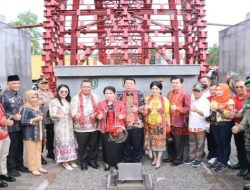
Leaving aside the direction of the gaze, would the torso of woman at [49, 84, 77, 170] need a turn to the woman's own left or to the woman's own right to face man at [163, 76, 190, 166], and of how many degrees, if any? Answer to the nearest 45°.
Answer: approximately 45° to the woman's own left

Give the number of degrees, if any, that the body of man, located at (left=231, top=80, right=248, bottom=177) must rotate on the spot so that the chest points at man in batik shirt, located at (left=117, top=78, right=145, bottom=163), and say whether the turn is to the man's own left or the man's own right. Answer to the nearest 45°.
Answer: approximately 45° to the man's own right

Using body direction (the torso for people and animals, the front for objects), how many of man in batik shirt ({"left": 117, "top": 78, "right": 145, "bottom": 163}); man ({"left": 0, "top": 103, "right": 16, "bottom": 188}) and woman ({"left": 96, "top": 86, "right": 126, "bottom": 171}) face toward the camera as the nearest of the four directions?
2

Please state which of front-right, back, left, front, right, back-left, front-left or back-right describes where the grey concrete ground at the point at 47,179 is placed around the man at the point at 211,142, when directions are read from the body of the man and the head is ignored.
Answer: front

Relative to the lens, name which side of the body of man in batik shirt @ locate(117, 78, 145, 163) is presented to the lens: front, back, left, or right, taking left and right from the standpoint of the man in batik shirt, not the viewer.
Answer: front

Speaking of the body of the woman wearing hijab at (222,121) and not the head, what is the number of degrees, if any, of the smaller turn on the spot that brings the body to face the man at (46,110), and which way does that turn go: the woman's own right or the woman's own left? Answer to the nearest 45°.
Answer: approximately 45° to the woman's own right

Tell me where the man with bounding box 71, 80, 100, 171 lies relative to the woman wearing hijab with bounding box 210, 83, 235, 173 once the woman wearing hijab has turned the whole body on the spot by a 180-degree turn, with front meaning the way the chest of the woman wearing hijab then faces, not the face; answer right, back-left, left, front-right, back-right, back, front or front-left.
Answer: back-left

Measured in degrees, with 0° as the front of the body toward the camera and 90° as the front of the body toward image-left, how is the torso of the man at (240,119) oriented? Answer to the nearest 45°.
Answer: approximately 45°

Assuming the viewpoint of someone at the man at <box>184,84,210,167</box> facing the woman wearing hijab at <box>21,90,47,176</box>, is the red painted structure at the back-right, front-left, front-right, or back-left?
front-right

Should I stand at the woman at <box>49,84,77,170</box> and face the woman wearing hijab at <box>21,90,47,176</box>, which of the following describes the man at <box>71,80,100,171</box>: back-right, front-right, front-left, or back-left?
back-left

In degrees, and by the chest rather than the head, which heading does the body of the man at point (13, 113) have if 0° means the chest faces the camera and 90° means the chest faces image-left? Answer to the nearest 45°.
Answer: approximately 315°

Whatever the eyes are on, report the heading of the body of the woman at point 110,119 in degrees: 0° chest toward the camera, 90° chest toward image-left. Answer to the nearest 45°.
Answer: approximately 0°

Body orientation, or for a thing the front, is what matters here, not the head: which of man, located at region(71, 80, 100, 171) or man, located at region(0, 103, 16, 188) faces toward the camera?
man, located at region(71, 80, 100, 171)

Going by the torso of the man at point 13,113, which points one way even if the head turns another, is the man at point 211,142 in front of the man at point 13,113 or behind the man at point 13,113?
in front
